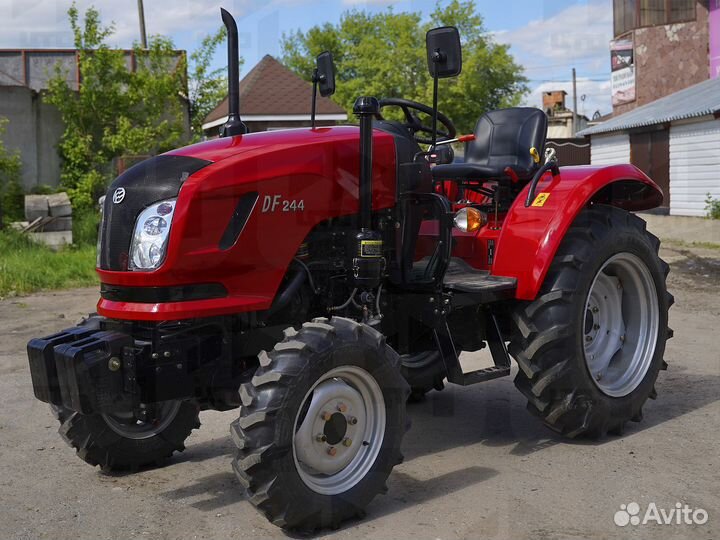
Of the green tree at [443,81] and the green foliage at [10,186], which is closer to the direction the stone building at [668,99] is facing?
the green foliage

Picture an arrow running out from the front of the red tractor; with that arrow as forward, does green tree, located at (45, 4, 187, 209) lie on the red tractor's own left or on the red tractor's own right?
on the red tractor's own right

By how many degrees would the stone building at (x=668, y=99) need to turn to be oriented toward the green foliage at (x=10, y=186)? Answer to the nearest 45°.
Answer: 0° — it already faces it

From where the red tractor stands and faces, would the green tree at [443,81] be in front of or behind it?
behind

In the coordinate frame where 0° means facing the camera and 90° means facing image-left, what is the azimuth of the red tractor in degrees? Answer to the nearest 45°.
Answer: approximately 45°

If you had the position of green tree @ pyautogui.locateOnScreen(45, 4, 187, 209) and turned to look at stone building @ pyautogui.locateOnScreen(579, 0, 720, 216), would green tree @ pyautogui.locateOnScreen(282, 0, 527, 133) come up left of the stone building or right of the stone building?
left

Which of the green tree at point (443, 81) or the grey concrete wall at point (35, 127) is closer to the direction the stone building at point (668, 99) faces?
the grey concrete wall

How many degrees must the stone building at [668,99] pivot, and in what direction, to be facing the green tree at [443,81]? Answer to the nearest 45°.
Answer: approximately 90° to its right

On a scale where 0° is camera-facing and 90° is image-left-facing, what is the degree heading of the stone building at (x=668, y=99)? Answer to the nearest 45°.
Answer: approximately 45°

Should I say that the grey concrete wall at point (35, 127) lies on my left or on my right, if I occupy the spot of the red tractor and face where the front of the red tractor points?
on my right
